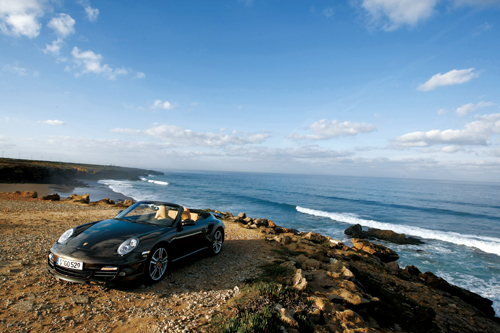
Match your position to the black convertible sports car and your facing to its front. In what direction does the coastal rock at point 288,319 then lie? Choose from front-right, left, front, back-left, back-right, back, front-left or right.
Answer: left

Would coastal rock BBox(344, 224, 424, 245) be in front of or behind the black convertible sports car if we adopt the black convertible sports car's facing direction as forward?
behind

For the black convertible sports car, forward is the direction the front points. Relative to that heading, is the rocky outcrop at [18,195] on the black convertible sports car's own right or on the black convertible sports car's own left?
on the black convertible sports car's own right

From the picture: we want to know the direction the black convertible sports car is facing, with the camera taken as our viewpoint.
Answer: facing the viewer and to the left of the viewer

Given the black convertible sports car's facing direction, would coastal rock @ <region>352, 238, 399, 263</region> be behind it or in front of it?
behind

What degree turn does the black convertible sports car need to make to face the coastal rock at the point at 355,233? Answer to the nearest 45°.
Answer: approximately 180°

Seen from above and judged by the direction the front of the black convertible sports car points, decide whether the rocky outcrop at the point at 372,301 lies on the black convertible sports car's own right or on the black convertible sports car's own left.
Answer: on the black convertible sports car's own left

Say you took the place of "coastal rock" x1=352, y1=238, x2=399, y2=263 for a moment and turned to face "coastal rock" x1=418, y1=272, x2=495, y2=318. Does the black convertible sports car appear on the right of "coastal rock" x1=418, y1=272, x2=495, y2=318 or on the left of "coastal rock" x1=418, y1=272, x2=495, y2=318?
right
